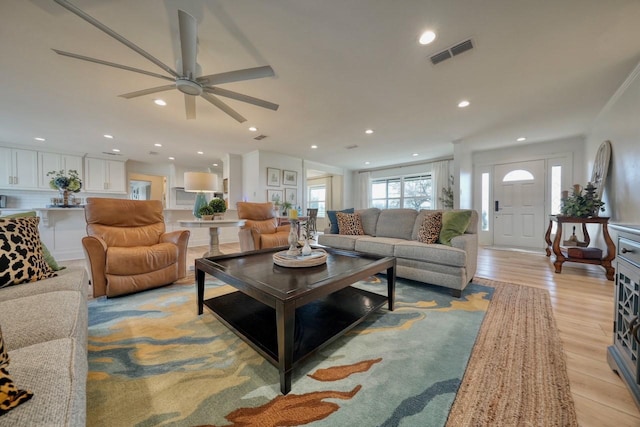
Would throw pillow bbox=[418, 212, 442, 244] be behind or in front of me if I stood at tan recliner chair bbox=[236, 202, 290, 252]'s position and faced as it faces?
in front

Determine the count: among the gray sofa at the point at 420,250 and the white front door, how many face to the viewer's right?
0

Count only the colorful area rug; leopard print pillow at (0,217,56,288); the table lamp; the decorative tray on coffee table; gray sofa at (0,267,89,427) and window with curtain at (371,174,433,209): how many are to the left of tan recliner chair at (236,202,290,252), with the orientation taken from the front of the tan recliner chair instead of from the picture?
1

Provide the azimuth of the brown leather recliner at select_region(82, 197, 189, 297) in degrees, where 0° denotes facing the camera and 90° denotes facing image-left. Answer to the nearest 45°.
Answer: approximately 315°

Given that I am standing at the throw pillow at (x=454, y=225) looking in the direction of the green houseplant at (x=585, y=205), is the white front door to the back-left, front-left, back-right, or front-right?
front-left

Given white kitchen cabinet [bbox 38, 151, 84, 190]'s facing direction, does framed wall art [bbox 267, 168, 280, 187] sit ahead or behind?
ahead

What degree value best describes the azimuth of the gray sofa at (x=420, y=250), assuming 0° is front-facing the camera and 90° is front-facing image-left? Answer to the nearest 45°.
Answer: approximately 45°

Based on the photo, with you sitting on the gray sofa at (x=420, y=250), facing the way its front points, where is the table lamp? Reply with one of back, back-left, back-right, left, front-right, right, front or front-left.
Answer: front-right

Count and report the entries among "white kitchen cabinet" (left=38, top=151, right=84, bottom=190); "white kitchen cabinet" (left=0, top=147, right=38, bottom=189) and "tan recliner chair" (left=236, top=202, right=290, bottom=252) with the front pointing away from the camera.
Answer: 0

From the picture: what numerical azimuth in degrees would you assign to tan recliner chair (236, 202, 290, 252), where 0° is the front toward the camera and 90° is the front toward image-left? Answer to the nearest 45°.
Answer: approximately 315°

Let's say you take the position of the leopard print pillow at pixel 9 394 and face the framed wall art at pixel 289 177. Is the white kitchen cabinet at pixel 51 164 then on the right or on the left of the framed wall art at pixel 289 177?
left

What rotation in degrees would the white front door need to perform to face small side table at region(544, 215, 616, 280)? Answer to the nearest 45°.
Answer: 0° — it already faces it

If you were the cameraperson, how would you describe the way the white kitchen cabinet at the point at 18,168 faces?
facing the viewer and to the right of the viewer

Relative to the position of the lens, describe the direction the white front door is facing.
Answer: facing the viewer

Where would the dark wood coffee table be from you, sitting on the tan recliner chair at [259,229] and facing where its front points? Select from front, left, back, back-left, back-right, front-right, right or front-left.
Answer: front-right
